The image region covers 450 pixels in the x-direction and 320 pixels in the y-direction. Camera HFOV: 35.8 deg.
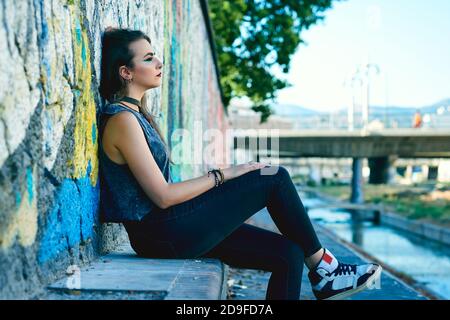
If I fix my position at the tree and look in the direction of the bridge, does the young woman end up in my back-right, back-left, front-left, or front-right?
back-right

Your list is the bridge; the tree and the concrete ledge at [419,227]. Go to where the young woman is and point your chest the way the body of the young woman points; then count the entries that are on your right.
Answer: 0

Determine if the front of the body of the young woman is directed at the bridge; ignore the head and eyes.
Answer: no

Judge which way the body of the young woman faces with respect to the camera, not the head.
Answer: to the viewer's right

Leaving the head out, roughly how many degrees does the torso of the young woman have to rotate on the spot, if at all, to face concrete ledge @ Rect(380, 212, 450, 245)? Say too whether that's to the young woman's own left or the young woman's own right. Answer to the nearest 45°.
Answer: approximately 90° to the young woman's own left

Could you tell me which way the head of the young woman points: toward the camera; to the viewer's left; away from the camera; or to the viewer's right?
to the viewer's right

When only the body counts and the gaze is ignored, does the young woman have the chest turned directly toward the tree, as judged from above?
no
